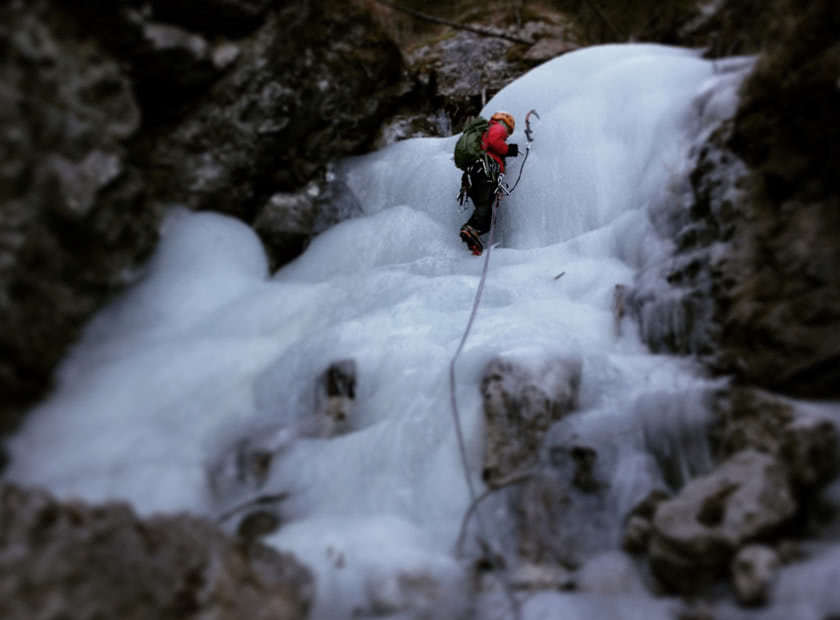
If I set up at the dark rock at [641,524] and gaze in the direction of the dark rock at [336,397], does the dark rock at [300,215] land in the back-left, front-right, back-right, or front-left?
front-right

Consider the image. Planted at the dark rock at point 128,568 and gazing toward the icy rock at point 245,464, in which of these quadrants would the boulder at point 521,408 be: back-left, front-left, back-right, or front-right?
front-right

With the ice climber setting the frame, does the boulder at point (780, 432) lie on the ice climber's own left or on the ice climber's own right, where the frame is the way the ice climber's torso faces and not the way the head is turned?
on the ice climber's own right

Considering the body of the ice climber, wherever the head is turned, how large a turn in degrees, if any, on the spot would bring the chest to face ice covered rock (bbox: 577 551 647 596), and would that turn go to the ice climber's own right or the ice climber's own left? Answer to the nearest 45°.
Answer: approximately 90° to the ice climber's own right
